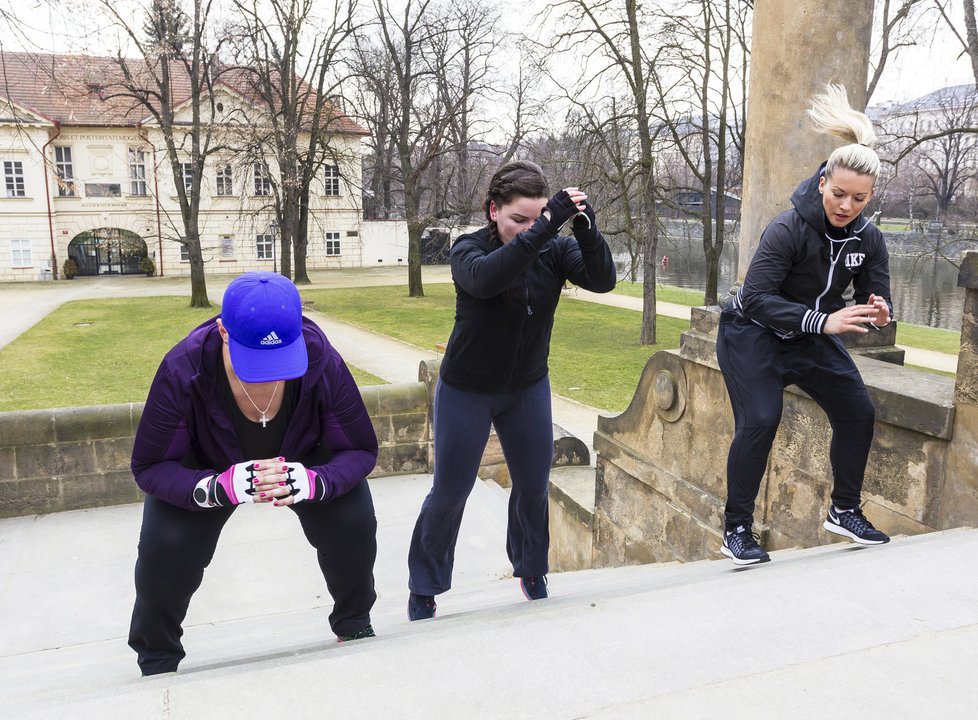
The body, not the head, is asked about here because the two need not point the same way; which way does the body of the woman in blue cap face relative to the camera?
toward the camera

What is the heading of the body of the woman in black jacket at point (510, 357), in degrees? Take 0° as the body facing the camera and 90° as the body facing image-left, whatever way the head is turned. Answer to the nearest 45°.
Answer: approximately 315°

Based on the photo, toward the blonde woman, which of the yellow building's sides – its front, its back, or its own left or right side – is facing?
front

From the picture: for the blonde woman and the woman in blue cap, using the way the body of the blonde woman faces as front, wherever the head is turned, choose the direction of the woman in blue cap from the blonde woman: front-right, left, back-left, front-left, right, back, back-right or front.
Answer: right

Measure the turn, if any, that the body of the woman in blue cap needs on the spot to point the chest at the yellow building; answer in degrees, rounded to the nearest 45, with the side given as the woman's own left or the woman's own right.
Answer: approximately 180°

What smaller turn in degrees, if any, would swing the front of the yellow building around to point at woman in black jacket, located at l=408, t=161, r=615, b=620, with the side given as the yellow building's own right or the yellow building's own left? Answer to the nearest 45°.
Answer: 0° — it already faces them

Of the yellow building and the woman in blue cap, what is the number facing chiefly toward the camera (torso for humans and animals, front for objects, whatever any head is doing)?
2

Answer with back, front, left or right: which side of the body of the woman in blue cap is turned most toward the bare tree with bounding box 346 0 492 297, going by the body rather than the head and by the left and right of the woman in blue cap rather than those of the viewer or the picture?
back

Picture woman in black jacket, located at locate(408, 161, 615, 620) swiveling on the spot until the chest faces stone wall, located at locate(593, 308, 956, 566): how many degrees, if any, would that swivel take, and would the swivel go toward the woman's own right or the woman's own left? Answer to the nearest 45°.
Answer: approximately 90° to the woman's own left

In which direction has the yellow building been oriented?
toward the camera

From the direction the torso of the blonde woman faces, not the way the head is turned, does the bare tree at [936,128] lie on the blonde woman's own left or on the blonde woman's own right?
on the blonde woman's own left
